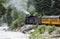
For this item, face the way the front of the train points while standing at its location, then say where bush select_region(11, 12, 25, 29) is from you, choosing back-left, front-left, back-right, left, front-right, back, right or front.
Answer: front

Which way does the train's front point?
to the viewer's left
